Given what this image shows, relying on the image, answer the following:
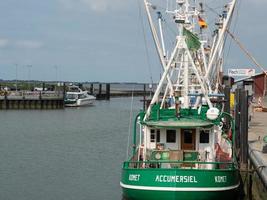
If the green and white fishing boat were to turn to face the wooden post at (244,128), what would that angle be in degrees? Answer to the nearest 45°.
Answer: approximately 45° to its right

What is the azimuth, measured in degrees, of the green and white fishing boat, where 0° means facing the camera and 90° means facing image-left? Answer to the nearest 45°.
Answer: approximately 180°
